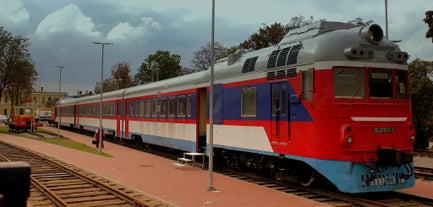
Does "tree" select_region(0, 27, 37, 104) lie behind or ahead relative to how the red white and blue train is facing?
behind

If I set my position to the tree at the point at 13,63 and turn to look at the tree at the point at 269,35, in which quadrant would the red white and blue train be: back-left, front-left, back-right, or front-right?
front-right

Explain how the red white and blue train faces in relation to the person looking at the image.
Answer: facing the viewer and to the right of the viewer

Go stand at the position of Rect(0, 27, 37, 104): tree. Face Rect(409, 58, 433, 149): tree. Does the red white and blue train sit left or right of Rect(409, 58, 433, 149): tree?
right

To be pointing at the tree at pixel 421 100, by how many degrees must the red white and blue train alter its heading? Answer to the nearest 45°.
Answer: approximately 90° to its left

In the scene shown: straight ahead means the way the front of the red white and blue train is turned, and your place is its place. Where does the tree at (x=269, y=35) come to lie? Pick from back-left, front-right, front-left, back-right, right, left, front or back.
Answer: back-left
